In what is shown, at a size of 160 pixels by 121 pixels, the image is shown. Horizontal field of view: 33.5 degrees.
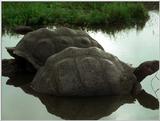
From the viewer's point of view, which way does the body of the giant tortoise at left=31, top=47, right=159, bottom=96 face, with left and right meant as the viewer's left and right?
facing to the right of the viewer

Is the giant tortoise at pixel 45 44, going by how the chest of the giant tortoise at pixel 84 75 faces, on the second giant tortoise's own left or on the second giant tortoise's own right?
on the second giant tortoise's own left
